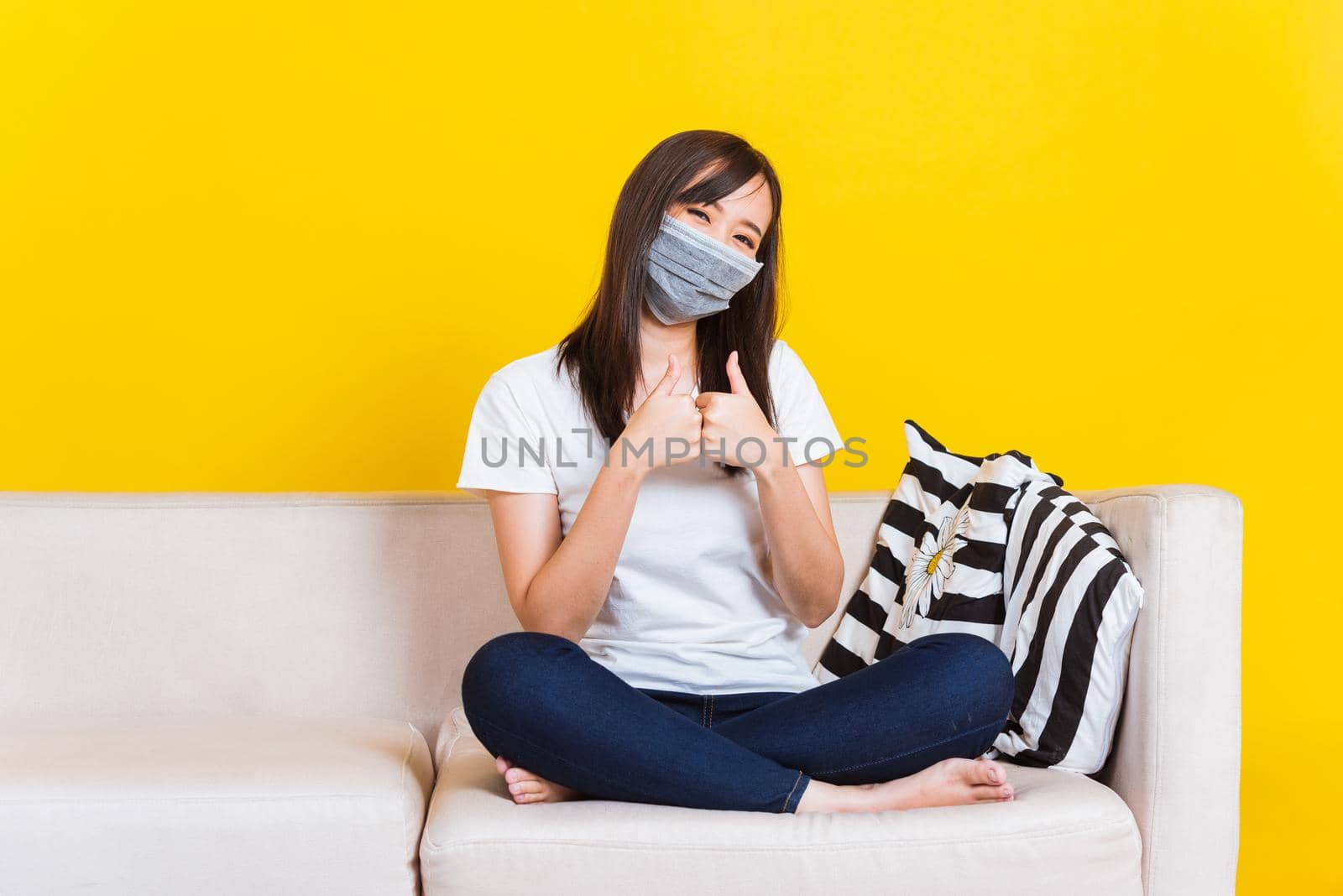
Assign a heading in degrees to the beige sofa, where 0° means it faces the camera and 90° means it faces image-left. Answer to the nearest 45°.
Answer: approximately 0°
